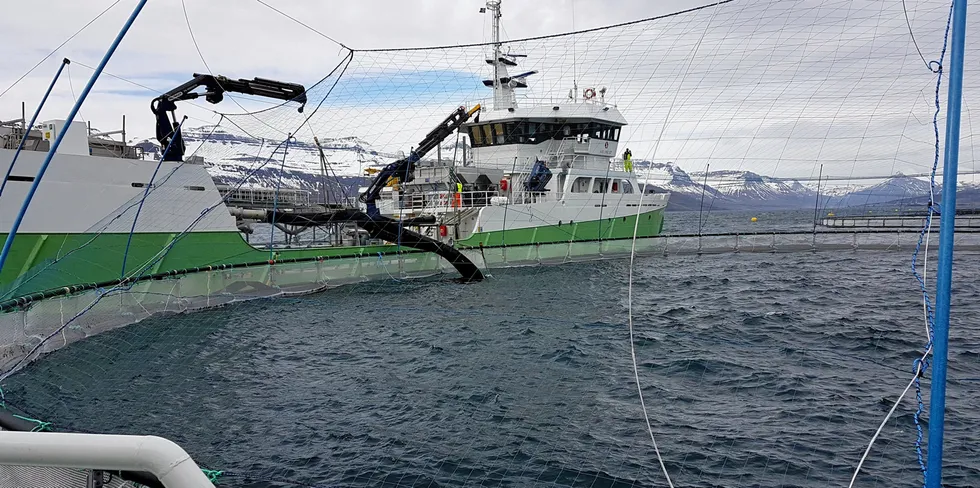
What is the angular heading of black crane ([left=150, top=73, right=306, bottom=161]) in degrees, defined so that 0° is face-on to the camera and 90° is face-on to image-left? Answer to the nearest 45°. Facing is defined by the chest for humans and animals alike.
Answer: approximately 270°

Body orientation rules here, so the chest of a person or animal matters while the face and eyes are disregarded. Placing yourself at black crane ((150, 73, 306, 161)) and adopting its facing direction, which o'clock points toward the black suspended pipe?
The black suspended pipe is roughly at 12 o'clock from the black crane.

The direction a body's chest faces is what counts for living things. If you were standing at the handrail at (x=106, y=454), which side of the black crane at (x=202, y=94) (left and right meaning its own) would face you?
right

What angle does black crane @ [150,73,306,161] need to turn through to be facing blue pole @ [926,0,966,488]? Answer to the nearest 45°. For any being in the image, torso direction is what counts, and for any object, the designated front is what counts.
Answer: approximately 90° to its right

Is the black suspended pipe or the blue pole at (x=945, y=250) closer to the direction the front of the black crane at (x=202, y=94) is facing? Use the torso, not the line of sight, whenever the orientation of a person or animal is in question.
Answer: the black suspended pipe
